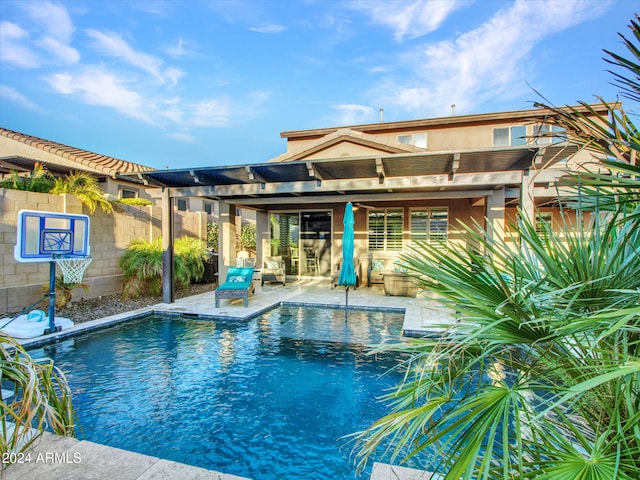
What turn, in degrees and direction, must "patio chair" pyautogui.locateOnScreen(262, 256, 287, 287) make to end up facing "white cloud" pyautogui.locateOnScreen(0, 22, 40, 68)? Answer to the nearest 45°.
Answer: approximately 90° to its right

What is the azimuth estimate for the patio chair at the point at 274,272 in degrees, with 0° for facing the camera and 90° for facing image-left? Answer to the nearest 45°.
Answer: approximately 0°

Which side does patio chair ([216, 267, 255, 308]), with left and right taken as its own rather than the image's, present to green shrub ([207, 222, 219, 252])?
back

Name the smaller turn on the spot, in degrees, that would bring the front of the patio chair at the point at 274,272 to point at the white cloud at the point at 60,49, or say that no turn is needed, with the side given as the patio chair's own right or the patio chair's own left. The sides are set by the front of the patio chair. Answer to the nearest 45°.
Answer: approximately 90° to the patio chair's own right

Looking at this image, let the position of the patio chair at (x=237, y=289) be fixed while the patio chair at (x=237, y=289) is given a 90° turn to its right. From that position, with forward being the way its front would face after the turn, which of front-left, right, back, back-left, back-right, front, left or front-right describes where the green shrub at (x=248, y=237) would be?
right
